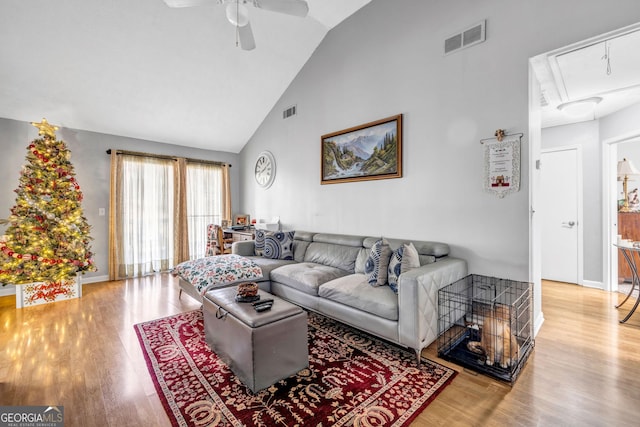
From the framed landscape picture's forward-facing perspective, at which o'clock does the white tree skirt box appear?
The white tree skirt box is roughly at 1 o'clock from the framed landscape picture.

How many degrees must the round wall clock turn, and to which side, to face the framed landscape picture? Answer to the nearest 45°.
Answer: approximately 90° to its left

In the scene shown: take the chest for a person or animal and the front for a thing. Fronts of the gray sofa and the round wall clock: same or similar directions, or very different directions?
same or similar directions

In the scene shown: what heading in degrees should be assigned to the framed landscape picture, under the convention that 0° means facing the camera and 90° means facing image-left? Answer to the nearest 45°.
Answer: approximately 45°

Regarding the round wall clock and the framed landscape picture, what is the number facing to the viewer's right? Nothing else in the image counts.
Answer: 0

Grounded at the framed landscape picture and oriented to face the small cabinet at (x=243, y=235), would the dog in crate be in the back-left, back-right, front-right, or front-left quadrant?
back-left

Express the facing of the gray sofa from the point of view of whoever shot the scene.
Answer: facing the viewer and to the left of the viewer

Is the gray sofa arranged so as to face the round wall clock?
no

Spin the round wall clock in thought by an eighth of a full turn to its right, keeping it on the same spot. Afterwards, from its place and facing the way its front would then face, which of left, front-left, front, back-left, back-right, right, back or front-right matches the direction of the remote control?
left

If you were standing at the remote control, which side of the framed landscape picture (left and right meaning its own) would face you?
front

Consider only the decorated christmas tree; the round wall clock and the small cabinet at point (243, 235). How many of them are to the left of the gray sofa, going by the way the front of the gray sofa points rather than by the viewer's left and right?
0

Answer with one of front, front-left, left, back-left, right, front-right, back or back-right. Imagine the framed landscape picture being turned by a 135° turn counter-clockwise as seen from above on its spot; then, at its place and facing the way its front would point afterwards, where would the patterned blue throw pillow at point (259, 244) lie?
back

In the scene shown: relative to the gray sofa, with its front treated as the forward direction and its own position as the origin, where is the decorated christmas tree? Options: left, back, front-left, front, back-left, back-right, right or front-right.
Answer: front-right

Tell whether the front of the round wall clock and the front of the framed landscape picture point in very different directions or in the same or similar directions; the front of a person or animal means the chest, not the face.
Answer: same or similar directions

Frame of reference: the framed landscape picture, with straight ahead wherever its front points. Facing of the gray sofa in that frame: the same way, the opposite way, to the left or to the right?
the same way

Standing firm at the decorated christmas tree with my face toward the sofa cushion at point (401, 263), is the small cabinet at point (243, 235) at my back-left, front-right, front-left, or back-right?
front-left

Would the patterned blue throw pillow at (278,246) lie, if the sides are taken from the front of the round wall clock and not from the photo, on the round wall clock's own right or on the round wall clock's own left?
on the round wall clock's own left
